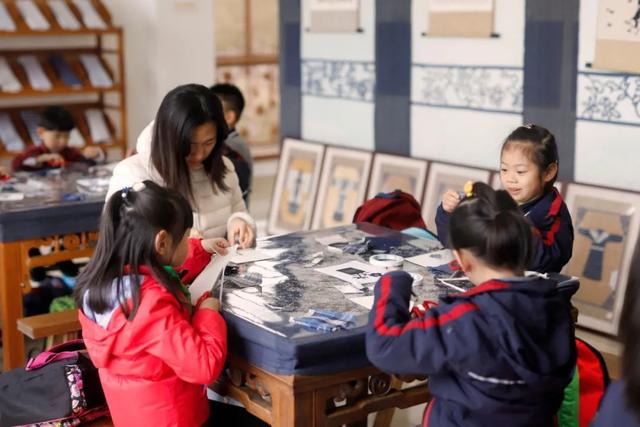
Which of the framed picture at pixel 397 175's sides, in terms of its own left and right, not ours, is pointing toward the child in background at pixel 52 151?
right

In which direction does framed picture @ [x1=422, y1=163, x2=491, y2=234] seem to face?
toward the camera

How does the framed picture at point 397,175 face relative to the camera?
toward the camera

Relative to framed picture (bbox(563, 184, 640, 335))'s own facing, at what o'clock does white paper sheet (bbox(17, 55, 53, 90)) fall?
The white paper sheet is roughly at 4 o'clock from the framed picture.

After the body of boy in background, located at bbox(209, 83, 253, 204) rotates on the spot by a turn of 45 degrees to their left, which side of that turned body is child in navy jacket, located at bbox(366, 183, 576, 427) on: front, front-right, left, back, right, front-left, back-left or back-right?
front-left

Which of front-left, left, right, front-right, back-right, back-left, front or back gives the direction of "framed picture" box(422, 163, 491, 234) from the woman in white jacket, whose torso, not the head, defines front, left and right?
left

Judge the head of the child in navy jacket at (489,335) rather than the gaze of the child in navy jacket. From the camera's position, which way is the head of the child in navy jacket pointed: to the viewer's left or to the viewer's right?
to the viewer's left

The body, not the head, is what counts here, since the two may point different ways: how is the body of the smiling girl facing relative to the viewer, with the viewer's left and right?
facing the viewer and to the left of the viewer

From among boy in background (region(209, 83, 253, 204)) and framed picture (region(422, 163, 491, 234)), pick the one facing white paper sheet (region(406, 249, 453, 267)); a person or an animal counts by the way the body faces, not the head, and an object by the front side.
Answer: the framed picture

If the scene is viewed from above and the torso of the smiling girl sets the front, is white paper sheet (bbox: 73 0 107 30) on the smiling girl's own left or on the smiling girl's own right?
on the smiling girl's own right

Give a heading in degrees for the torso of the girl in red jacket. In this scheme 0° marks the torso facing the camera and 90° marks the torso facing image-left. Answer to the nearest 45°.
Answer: approximately 225°

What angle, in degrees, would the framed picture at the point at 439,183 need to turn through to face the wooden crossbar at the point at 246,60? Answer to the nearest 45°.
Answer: approximately 135° to its right
